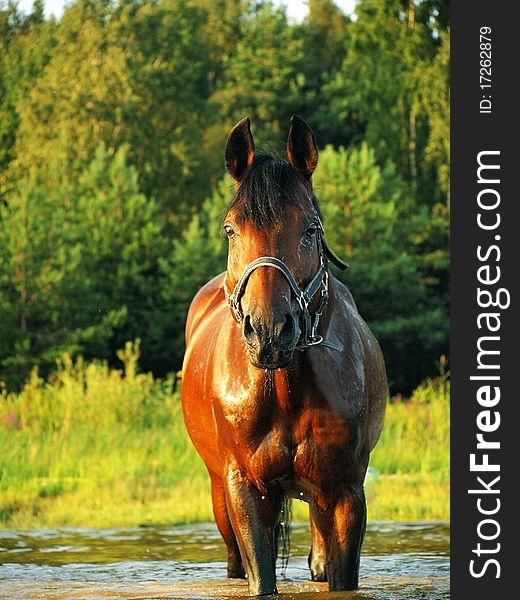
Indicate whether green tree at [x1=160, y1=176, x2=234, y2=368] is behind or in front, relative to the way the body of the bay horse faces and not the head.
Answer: behind

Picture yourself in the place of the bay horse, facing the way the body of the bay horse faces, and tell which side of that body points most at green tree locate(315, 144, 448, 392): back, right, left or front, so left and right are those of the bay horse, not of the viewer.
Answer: back

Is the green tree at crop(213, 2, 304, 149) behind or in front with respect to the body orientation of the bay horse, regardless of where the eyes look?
behind

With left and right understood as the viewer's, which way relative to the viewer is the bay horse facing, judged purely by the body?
facing the viewer

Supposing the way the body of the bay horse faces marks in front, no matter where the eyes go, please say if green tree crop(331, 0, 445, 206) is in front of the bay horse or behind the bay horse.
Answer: behind

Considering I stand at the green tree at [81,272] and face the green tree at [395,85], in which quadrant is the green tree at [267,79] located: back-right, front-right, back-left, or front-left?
front-left

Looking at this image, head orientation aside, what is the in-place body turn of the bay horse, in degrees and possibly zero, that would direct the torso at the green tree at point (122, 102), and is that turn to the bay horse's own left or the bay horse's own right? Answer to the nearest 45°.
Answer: approximately 180°

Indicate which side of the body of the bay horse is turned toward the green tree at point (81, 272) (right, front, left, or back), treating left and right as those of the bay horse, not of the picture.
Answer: back
